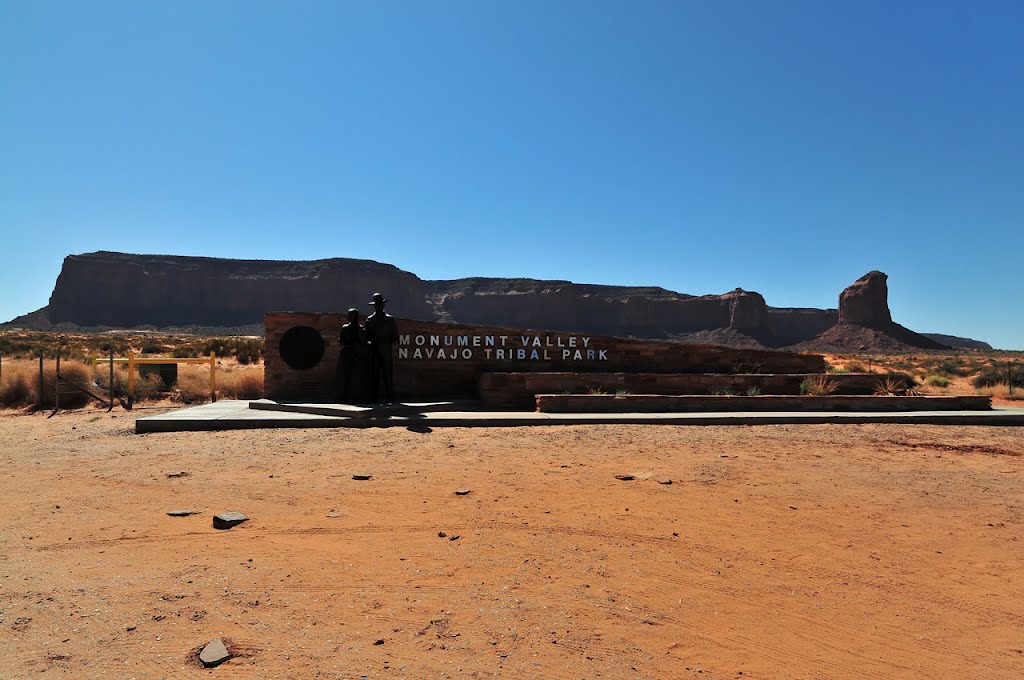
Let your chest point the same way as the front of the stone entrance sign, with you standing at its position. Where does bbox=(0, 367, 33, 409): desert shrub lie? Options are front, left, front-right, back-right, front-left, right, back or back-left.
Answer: right

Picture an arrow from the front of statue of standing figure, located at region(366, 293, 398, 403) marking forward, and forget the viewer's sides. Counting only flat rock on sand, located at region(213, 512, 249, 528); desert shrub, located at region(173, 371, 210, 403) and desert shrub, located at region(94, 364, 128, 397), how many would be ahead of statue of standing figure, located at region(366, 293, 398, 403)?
1

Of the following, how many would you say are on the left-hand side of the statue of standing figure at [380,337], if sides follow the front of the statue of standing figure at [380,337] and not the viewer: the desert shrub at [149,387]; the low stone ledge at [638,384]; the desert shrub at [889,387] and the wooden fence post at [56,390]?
2

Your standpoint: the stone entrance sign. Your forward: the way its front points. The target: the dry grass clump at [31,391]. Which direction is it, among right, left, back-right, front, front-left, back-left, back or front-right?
right

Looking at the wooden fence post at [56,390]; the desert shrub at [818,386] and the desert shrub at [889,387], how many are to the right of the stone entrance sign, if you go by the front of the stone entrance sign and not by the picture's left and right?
1

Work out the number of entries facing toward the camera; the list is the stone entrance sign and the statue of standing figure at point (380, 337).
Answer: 2

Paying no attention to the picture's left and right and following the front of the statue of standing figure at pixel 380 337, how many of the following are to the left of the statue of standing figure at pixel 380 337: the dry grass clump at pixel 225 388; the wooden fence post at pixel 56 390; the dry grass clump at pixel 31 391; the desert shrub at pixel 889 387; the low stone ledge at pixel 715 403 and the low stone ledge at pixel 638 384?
3

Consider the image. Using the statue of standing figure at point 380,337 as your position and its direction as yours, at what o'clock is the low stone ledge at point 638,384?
The low stone ledge is roughly at 9 o'clock from the statue of standing figure.

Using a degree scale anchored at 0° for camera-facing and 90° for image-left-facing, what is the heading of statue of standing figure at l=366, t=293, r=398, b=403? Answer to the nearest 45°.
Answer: approximately 0°

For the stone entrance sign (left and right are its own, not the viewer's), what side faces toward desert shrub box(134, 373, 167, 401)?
right

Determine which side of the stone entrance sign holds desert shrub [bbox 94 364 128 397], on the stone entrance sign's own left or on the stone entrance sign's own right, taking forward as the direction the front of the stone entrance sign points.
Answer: on the stone entrance sign's own right

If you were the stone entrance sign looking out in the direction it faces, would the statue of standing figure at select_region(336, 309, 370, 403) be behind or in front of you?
in front

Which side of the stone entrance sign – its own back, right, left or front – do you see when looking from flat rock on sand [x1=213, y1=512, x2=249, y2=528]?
front

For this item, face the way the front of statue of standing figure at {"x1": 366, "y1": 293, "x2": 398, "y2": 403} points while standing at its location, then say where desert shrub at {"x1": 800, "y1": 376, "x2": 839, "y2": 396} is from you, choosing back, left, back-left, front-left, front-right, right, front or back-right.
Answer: left

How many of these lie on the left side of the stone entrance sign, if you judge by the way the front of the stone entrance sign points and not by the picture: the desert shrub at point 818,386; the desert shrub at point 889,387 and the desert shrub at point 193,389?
2

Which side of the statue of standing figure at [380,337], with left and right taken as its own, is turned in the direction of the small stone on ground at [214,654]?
front
